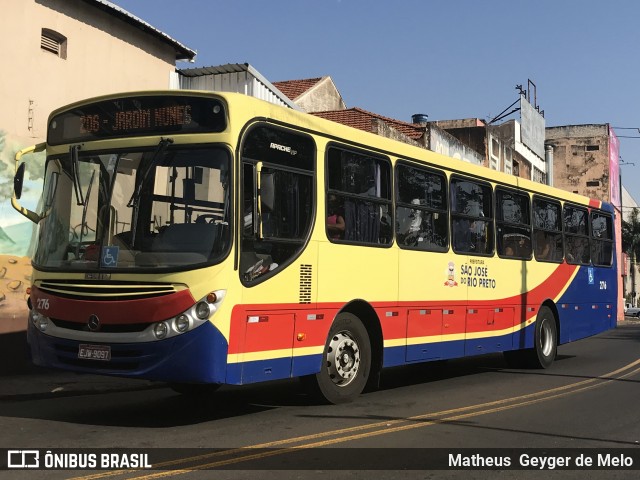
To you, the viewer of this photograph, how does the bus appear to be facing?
facing the viewer and to the left of the viewer
